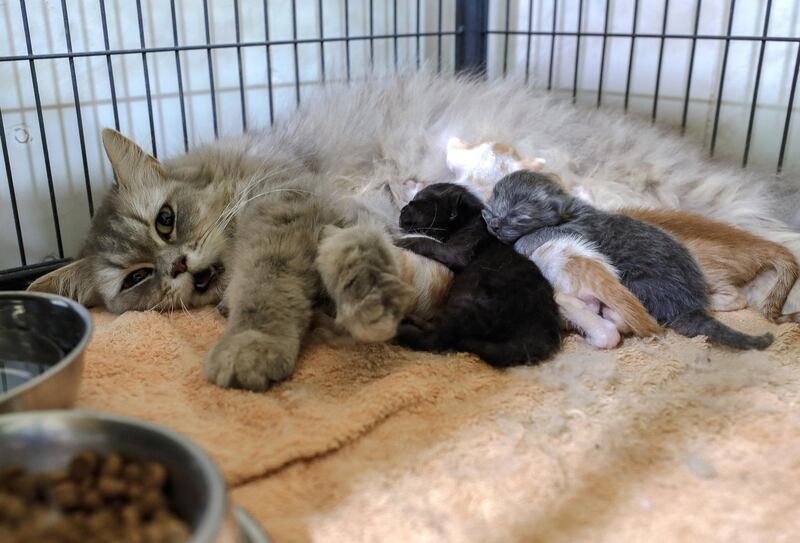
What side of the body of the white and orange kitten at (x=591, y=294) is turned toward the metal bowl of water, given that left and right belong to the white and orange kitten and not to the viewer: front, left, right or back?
left

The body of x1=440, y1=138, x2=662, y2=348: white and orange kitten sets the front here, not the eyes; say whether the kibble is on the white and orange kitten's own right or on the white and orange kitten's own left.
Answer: on the white and orange kitten's own left

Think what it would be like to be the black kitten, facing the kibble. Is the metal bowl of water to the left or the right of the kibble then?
right

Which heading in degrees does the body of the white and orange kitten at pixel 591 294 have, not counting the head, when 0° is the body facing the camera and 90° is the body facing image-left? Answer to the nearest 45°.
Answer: approximately 135°
